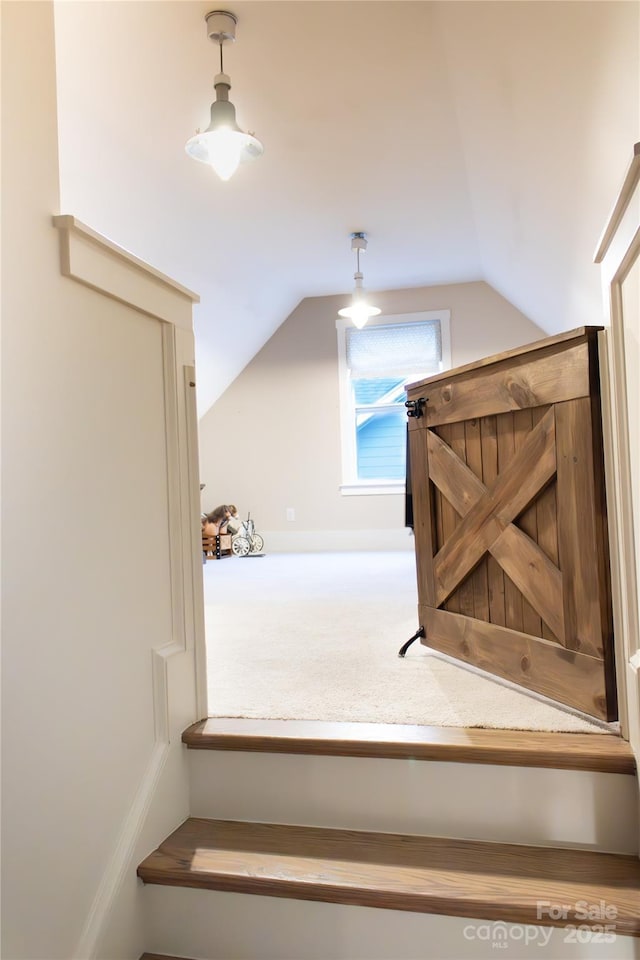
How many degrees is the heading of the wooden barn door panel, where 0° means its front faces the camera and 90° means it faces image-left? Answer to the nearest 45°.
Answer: approximately 45°

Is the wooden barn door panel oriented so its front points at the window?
no
